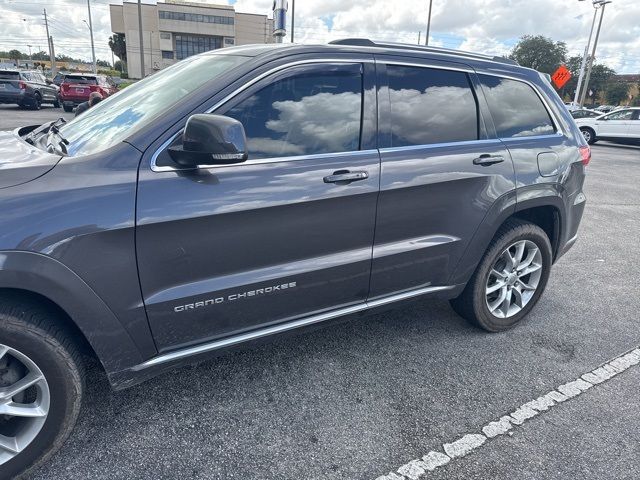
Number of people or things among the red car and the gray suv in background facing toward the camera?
0

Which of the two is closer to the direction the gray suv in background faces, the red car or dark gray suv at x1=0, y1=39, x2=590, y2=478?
the red car

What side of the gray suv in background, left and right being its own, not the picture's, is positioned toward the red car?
right

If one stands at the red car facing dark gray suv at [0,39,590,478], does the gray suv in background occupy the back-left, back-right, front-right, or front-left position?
back-right

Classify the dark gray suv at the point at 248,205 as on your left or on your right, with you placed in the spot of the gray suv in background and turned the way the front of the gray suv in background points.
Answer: on your right

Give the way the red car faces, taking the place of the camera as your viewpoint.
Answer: facing away from the viewer and to the right of the viewer

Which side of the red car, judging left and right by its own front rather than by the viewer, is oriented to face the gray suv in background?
left

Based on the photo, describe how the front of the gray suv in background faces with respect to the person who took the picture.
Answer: facing away from the viewer and to the right of the viewer
